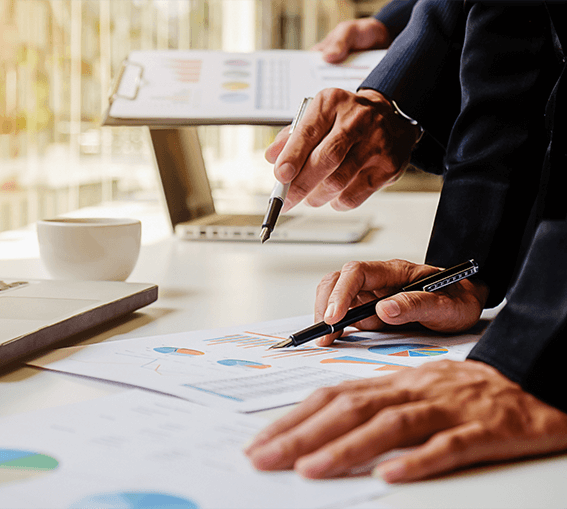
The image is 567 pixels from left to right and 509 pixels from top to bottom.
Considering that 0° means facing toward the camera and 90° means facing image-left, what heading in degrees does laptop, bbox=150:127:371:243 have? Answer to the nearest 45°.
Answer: approximately 270°

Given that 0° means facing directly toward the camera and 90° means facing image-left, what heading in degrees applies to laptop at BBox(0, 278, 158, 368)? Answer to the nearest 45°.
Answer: approximately 315°

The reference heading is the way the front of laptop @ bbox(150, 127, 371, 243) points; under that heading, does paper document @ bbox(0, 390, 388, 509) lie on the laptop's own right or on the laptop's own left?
on the laptop's own right
